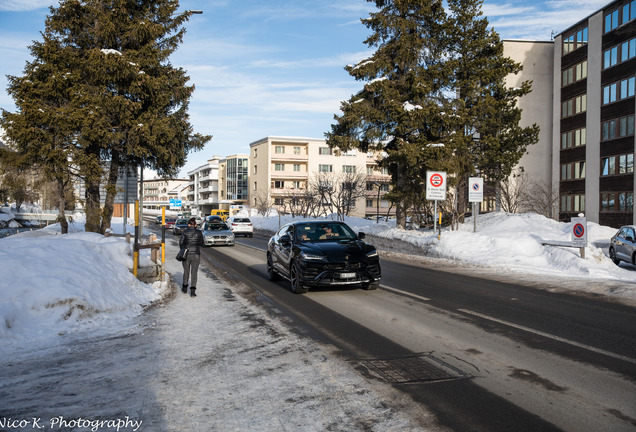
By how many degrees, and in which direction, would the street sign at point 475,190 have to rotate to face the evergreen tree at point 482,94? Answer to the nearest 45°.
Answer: approximately 180°

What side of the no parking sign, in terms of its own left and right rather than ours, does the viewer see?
front

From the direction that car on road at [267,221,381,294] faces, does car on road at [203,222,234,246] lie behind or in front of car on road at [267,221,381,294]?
behind

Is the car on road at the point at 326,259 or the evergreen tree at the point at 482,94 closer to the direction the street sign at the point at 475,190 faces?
the car on road

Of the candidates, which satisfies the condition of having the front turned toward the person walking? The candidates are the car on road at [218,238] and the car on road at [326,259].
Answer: the car on road at [218,238]

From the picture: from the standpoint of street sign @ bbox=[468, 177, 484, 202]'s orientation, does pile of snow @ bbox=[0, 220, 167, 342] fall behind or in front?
in front

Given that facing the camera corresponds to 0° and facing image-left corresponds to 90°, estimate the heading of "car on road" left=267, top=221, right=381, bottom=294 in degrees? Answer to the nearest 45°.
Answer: approximately 315°

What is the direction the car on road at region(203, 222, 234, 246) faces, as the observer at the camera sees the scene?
facing the viewer

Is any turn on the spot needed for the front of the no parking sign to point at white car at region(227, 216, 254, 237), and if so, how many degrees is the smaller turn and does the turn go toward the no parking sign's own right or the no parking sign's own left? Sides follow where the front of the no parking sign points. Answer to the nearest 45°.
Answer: approximately 135° to the no parking sign's own right

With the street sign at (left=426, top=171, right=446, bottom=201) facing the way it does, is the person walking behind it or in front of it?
in front

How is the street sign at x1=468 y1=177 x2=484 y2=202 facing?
toward the camera

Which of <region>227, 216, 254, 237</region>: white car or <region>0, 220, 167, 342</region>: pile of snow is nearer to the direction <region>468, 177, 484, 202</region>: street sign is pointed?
the pile of snow
